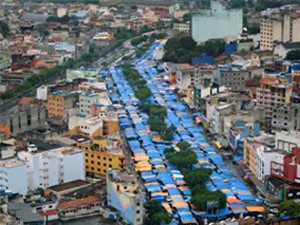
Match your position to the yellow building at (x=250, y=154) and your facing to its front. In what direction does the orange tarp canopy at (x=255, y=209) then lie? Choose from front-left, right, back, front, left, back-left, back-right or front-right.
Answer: front-left

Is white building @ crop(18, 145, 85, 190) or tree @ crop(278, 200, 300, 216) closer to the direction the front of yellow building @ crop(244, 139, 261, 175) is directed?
the white building

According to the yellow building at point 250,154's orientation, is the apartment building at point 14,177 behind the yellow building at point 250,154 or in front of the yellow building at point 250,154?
in front

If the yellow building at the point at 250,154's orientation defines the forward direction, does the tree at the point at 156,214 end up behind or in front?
in front

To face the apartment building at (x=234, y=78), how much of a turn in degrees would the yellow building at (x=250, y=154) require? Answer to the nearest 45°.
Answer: approximately 135° to its right

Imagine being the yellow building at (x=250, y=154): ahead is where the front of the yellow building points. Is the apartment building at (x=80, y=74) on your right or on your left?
on your right

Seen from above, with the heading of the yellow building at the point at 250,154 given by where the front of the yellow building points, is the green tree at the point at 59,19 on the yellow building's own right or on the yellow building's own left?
on the yellow building's own right

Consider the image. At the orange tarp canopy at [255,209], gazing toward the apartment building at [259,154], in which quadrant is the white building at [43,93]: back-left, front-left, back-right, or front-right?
front-left

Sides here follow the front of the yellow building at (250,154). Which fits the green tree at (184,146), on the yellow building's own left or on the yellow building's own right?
on the yellow building's own right

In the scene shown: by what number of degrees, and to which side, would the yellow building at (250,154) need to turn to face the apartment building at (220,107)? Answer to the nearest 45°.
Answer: approximately 135° to its right

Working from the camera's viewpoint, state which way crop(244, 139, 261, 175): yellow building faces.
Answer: facing the viewer and to the left of the viewer
